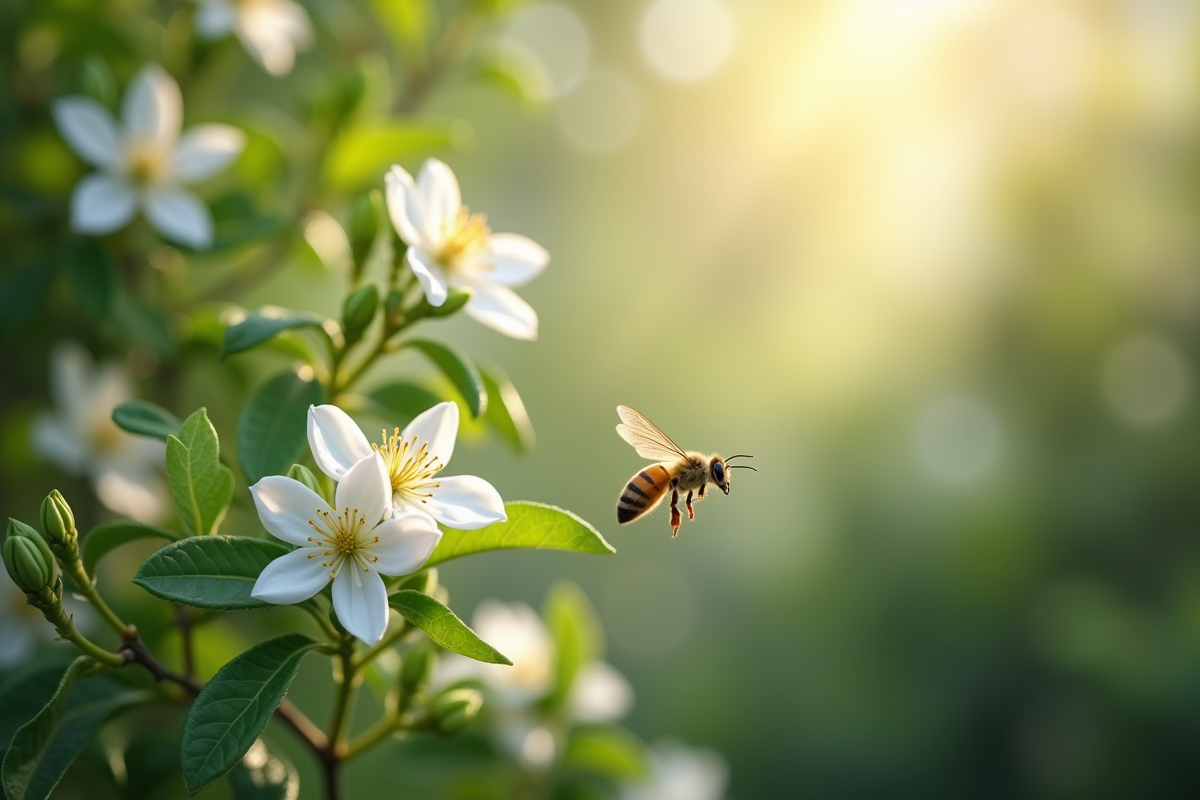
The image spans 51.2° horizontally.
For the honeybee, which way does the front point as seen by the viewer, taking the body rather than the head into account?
to the viewer's right

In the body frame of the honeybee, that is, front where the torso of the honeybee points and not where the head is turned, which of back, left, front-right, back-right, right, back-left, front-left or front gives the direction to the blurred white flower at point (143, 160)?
back

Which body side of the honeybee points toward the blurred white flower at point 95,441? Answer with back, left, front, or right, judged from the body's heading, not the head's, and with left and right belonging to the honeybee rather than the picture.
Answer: back
